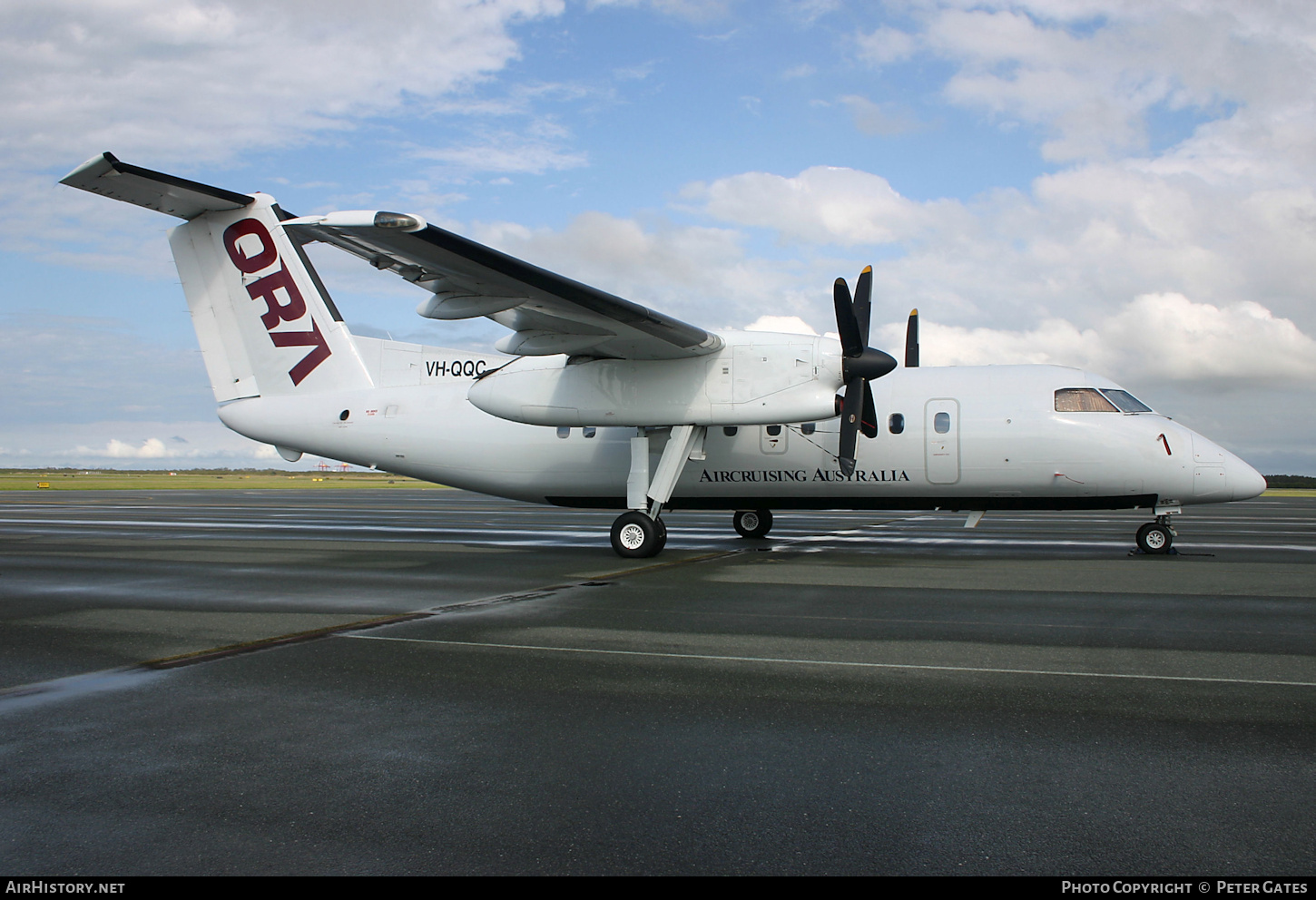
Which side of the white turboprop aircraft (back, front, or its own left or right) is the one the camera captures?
right
